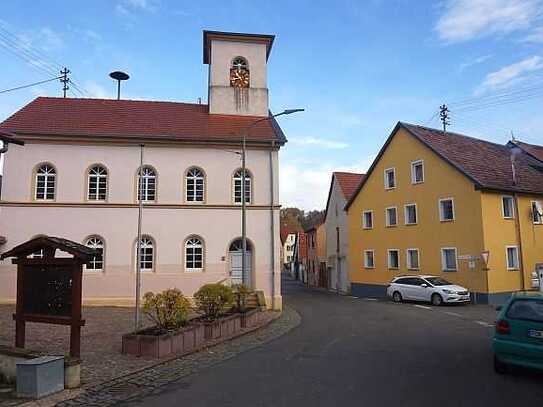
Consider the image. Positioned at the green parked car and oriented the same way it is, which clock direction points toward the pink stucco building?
The pink stucco building is roughly at 10 o'clock from the green parked car.

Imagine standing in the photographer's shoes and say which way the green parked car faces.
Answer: facing away from the viewer

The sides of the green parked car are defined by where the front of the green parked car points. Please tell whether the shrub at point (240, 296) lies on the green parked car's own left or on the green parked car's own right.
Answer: on the green parked car's own left

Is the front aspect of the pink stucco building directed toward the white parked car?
no

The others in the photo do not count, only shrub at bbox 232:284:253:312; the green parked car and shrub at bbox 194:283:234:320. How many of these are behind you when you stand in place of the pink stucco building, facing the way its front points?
0

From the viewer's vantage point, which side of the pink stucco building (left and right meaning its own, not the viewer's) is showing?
front

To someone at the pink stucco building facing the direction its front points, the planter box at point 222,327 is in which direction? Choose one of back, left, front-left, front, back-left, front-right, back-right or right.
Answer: front

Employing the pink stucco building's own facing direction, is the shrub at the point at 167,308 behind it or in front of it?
in front

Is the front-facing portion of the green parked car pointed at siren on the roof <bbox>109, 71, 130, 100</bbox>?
no

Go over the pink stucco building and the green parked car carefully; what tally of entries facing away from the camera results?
1

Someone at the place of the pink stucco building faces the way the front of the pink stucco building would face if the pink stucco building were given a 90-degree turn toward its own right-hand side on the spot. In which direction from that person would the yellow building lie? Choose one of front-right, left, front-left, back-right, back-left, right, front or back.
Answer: back

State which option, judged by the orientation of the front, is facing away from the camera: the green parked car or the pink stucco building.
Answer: the green parked car
